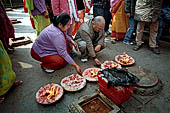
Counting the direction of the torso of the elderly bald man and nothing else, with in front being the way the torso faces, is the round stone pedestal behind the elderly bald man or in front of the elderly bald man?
in front

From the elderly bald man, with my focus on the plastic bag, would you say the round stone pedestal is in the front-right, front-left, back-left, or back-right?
front-left

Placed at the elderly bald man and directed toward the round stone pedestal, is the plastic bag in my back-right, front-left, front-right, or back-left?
front-right
